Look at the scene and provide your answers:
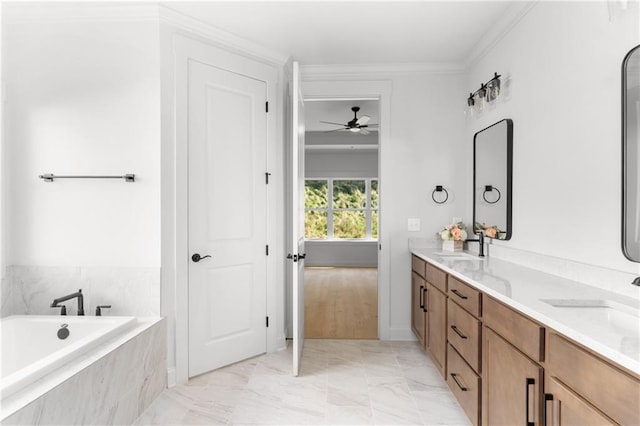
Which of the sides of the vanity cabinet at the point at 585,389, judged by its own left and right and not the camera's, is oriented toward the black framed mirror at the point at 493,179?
right

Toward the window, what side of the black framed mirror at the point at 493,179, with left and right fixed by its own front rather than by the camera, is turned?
right

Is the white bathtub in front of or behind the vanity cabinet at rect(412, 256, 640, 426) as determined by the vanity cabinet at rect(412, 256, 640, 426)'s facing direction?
in front

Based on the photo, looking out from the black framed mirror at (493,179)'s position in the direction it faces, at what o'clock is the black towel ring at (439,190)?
The black towel ring is roughly at 3 o'clock from the black framed mirror.

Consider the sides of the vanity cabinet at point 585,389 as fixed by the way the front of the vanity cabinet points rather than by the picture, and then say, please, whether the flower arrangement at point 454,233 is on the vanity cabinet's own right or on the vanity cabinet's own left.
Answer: on the vanity cabinet's own right
